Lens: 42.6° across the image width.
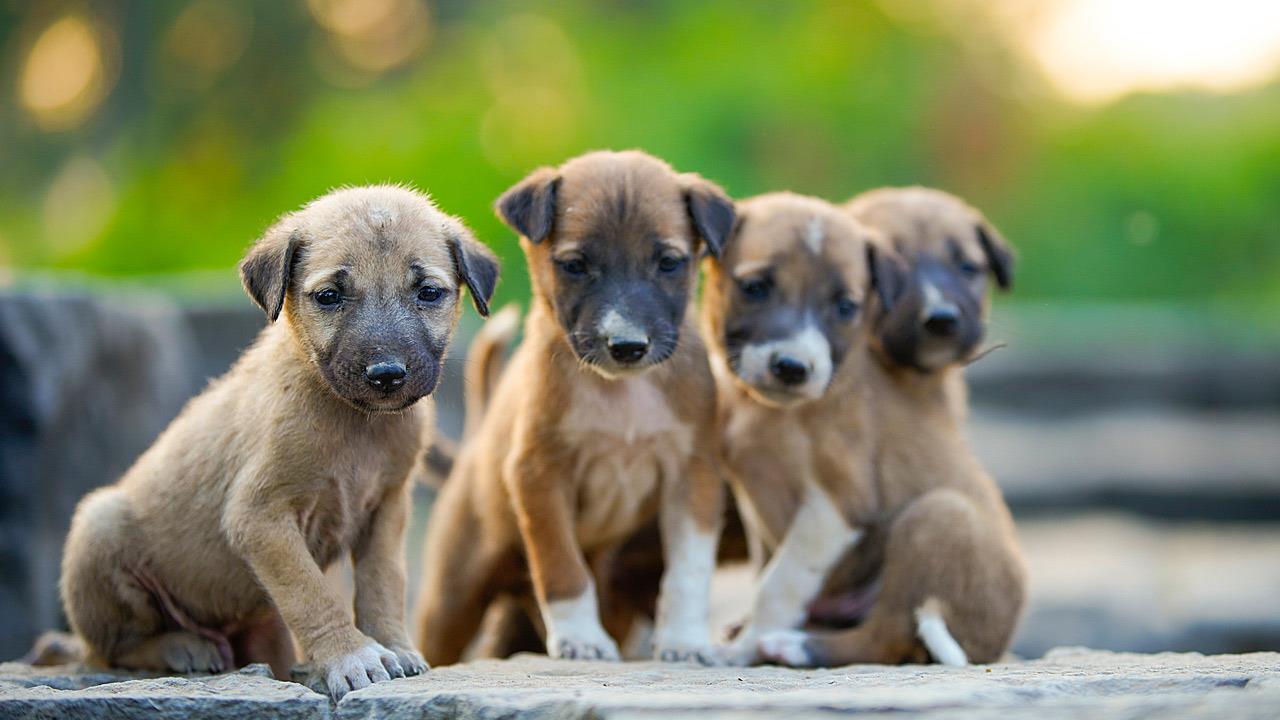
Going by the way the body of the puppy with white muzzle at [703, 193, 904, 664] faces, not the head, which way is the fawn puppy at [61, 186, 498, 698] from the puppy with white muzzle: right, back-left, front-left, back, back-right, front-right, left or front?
front-right

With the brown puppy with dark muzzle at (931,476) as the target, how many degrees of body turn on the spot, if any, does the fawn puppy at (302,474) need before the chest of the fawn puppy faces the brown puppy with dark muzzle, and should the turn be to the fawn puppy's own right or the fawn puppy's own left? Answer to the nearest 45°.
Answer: approximately 45° to the fawn puppy's own left

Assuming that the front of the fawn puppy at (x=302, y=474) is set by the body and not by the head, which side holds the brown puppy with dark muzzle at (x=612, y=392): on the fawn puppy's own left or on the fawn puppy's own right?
on the fawn puppy's own left

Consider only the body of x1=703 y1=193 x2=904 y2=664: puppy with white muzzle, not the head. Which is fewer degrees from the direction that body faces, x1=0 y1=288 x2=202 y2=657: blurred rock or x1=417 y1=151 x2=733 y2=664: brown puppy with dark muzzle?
the brown puppy with dark muzzle

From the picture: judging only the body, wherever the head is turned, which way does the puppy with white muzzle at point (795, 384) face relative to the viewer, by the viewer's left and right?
facing the viewer

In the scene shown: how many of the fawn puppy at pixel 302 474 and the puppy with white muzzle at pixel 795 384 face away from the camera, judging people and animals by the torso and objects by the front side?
0

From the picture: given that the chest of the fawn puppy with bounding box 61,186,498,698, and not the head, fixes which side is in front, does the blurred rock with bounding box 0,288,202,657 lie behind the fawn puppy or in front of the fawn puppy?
behind

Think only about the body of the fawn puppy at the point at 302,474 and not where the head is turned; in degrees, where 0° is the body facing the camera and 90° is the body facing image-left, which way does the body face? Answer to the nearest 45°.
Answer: approximately 315°

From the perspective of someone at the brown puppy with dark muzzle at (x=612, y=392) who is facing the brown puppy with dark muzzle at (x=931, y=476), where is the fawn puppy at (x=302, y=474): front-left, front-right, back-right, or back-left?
back-right
